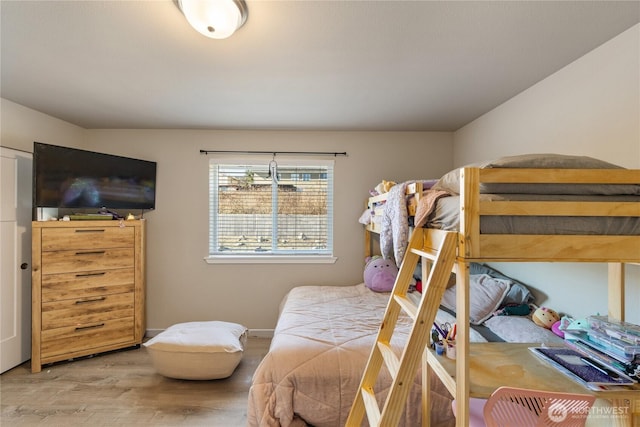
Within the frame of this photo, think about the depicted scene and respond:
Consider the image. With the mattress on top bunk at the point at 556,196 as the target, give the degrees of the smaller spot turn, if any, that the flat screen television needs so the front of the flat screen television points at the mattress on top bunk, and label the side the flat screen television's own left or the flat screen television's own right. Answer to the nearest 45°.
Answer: approximately 45° to the flat screen television's own right

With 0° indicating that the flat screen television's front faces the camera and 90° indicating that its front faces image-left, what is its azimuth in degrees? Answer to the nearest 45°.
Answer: approximately 315°

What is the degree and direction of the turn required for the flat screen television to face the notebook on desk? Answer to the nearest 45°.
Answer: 0° — it already faces it

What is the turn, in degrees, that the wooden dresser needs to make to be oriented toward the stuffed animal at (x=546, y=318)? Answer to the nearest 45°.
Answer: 0° — it already faces it

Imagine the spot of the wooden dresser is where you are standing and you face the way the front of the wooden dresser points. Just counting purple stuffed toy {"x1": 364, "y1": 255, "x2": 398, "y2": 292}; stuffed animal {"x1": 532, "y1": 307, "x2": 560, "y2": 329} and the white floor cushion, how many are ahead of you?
3

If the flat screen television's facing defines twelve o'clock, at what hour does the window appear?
The window is roughly at 11 o'clock from the flat screen television.

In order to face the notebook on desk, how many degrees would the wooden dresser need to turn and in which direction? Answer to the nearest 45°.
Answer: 0° — it already faces it

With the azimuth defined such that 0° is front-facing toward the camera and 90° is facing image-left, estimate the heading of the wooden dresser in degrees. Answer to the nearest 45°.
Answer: approximately 315°

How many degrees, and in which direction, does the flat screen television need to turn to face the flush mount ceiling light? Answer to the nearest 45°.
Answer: approximately 45° to its right

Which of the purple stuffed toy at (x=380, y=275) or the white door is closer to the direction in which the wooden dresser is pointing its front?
the purple stuffed toy
